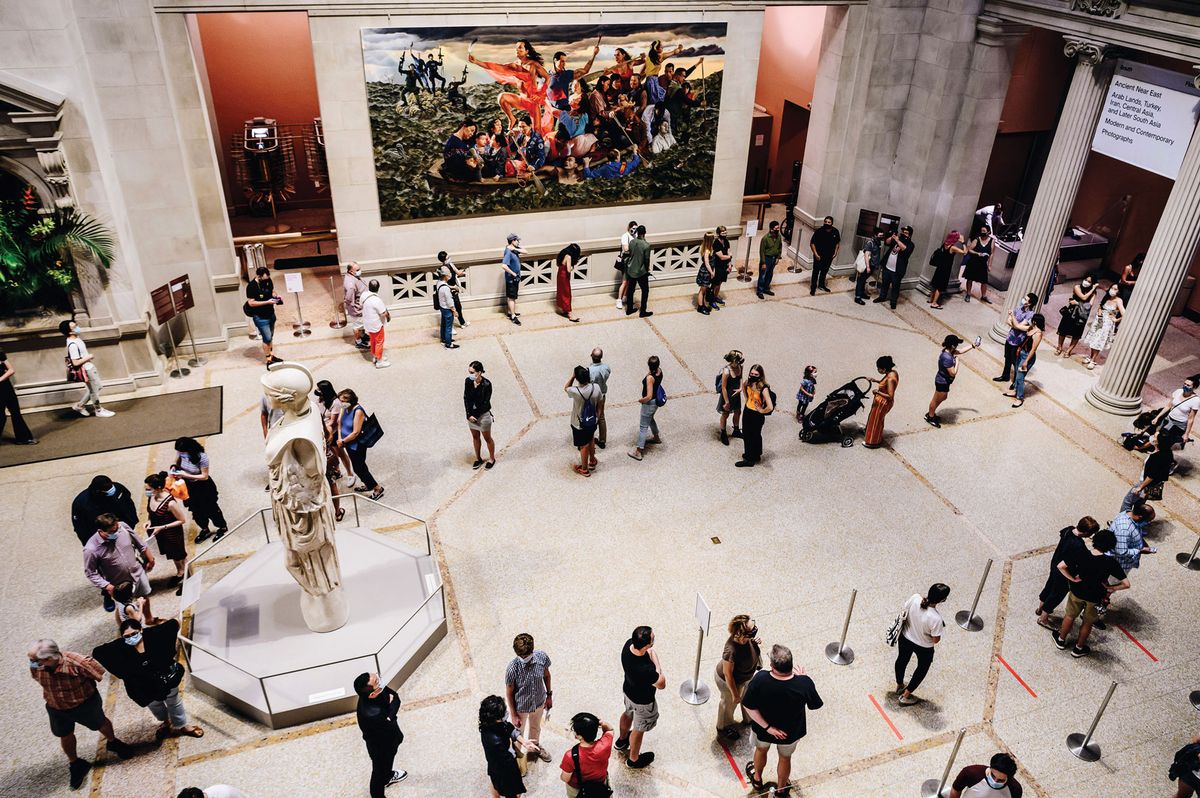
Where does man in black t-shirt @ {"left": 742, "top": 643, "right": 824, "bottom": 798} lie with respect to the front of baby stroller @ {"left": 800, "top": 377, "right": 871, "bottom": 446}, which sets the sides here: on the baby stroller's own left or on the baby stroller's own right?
on the baby stroller's own left

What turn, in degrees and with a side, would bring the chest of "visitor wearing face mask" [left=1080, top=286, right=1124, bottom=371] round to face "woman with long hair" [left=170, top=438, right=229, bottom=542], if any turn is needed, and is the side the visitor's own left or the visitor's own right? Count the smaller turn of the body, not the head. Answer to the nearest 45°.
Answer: approximately 45° to the visitor's own right

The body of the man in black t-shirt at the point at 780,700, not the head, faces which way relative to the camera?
away from the camera

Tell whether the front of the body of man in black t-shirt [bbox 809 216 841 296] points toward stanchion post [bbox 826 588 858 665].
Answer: yes

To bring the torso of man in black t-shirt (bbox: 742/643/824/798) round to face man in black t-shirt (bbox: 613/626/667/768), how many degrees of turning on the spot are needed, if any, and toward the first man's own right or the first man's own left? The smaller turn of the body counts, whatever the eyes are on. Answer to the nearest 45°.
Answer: approximately 90° to the first man's own left

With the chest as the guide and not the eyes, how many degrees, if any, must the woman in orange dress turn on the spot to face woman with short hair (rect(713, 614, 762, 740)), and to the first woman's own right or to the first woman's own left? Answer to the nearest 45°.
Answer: approximately 90° to the first woman's own left

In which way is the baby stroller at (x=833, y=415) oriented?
to the viewer's left

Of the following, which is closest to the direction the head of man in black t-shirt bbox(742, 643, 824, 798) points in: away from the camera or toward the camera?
away from the camera

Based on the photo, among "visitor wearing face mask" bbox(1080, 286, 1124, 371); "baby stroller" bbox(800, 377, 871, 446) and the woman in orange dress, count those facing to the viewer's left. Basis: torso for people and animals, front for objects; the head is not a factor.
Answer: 2

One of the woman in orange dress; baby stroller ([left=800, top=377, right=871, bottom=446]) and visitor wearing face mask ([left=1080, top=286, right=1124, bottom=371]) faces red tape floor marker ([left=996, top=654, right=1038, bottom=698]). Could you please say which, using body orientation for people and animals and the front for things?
the visitor wearing face mask
